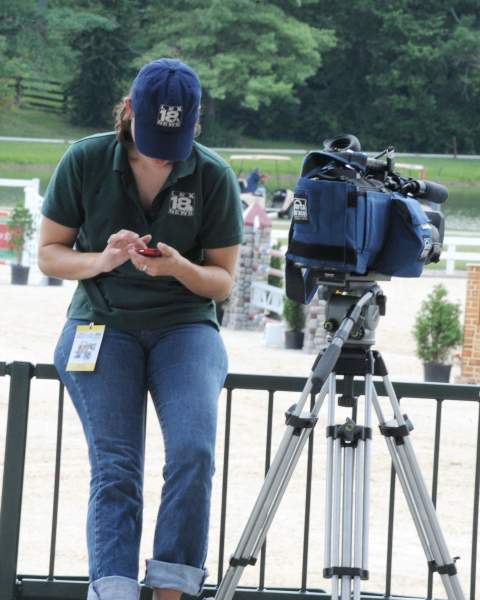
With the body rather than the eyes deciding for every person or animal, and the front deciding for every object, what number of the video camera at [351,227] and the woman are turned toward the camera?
1

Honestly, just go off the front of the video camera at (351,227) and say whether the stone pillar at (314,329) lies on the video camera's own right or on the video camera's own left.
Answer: on the video camera's own left

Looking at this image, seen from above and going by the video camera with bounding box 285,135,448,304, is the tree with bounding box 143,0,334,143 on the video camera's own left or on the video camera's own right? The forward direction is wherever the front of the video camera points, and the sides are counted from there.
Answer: on the video camera's own left

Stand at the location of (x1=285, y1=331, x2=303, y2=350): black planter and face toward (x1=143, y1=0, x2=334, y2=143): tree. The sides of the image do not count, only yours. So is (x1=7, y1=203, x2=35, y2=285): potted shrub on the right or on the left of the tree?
left

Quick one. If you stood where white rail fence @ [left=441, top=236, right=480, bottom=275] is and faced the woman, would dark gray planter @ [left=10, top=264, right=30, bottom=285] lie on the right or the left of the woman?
right

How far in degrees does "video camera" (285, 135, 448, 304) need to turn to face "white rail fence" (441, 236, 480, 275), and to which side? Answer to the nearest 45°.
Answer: approximately 45° to its left

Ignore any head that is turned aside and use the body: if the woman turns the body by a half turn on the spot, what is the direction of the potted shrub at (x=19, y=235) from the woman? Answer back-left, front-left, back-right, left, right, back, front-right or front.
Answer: front

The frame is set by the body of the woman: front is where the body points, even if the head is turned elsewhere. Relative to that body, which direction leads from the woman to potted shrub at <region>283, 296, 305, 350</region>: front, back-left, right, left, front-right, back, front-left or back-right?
back

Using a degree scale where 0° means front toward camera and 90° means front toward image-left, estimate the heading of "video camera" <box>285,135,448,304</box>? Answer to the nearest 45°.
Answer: approximately 225°

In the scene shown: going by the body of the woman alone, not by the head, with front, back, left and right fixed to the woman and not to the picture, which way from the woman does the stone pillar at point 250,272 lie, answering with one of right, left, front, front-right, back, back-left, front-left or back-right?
back

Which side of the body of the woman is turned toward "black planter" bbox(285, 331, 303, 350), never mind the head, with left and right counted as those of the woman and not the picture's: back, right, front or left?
back

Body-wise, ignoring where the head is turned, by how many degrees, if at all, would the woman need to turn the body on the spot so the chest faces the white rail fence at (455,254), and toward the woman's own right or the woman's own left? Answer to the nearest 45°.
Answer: approximately 180°

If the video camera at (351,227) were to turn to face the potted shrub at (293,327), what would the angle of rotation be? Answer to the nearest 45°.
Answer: approximately 45° to its left

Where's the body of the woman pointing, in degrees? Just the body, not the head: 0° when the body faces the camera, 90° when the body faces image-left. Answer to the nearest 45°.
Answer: approximately 0°
